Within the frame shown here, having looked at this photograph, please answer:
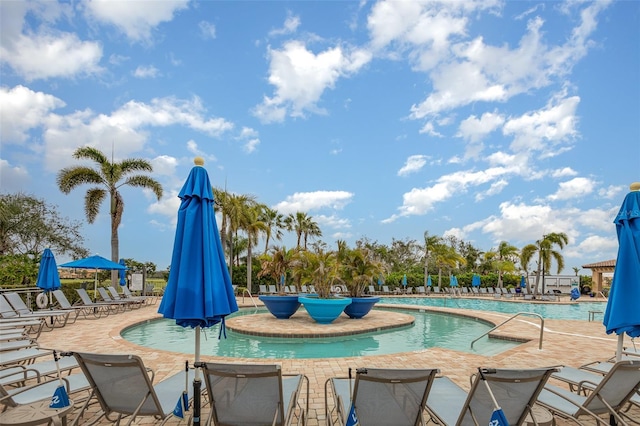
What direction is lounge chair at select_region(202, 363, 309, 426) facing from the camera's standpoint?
away from the camera

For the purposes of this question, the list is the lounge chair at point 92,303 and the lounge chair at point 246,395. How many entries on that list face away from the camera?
1

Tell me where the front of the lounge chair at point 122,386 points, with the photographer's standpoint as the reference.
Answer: facing away from the viewer and to the right of the viewer

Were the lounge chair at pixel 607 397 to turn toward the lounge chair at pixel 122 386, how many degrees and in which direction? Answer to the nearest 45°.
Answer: approximately 90° to its left

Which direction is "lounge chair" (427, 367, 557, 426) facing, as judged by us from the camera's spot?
facing away from the viewer and to the left of the viewer

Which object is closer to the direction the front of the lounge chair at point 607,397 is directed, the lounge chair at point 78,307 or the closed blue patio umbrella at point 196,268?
the lounge chair

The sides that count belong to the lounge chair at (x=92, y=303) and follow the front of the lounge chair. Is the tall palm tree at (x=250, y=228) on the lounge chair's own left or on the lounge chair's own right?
on the lounge chair's own left

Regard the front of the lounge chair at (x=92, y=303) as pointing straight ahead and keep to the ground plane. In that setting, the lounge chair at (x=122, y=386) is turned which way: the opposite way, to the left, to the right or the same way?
to the left

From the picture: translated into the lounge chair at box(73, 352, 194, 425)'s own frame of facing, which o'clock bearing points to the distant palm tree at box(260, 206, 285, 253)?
The distant palm tree is roughly at 11 o'clock from the lounge chair.

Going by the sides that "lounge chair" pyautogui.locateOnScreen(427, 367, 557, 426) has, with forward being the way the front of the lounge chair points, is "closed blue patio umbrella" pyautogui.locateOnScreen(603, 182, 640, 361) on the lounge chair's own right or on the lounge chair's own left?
on the lounge chair's own right
